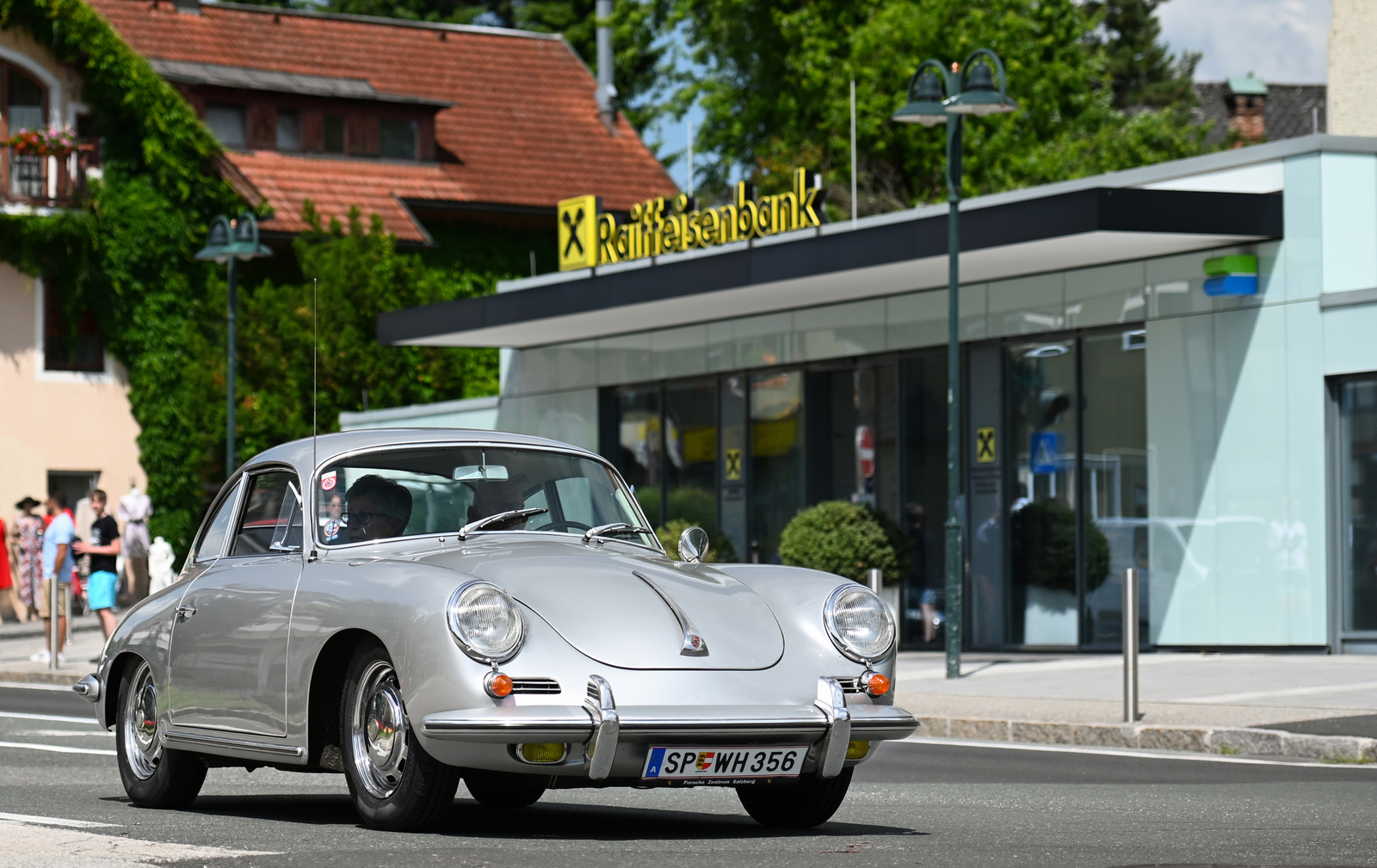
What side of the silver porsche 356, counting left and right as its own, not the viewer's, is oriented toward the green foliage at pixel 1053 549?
left

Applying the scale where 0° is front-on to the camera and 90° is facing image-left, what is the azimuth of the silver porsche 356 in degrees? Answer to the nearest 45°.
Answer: approximately 315°

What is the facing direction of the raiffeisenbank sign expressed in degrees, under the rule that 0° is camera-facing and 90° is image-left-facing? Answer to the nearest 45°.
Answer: approximately 45°

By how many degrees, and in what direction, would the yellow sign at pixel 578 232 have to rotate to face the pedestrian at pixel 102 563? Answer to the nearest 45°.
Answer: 0° — it already faces them

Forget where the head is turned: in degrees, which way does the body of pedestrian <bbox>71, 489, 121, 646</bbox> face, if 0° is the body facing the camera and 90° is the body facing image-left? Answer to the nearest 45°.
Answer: approximately 45°

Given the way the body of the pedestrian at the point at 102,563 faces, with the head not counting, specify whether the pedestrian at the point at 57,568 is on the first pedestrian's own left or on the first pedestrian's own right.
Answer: on the first pedestrian's own right

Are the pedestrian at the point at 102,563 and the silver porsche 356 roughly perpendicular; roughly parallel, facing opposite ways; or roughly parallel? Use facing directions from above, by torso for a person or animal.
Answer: roughly perpendicular

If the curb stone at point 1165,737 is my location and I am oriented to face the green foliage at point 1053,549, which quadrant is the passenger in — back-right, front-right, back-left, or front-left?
back-left

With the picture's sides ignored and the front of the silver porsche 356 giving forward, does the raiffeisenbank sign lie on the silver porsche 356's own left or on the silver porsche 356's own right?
on the silver porsche 356's own left
